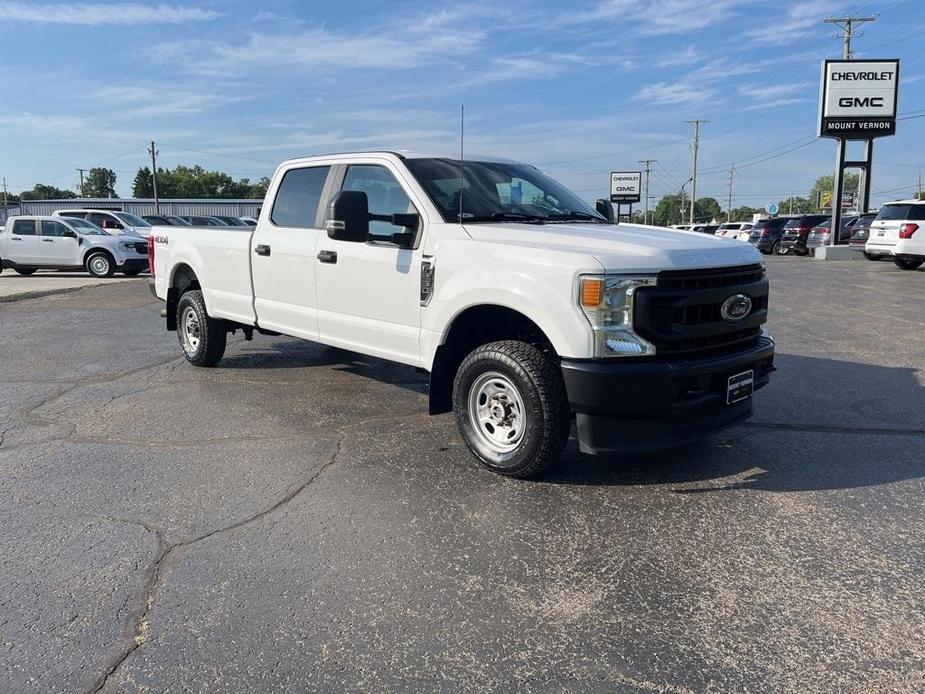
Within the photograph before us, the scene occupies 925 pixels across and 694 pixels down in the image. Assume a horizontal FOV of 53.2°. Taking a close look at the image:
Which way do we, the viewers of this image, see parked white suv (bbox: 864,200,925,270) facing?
facing away from the viewer and to the right of the viewer

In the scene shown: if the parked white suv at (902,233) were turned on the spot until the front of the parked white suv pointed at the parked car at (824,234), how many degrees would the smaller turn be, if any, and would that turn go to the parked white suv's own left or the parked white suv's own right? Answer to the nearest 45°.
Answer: approximately 45° to the parked white suv's own left

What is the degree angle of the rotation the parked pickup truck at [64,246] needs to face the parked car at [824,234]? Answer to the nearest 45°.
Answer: approximately 45° to its left

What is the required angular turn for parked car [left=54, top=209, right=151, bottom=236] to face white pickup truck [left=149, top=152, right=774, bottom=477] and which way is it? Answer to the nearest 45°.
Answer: approximately 45° to its right

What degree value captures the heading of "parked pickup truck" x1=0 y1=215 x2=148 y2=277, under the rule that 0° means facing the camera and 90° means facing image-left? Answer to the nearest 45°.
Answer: approximately 315°

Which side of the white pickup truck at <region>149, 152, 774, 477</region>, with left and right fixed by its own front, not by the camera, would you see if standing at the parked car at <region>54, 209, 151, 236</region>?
back
